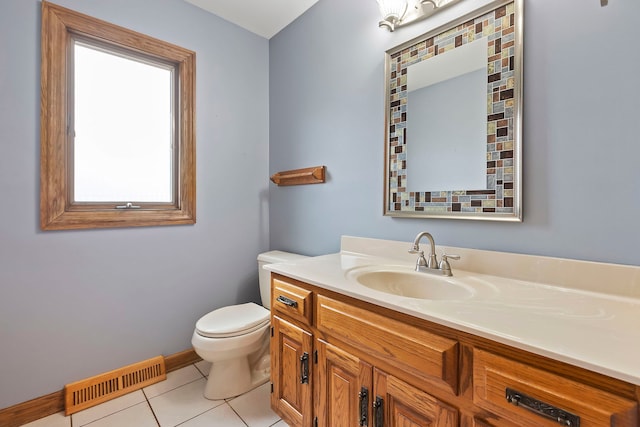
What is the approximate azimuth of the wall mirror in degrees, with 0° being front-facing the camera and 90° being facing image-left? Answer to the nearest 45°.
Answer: approximately 45°

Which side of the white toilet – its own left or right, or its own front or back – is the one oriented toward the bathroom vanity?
left

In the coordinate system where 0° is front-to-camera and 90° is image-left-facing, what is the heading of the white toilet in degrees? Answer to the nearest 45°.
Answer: approximately 45°
